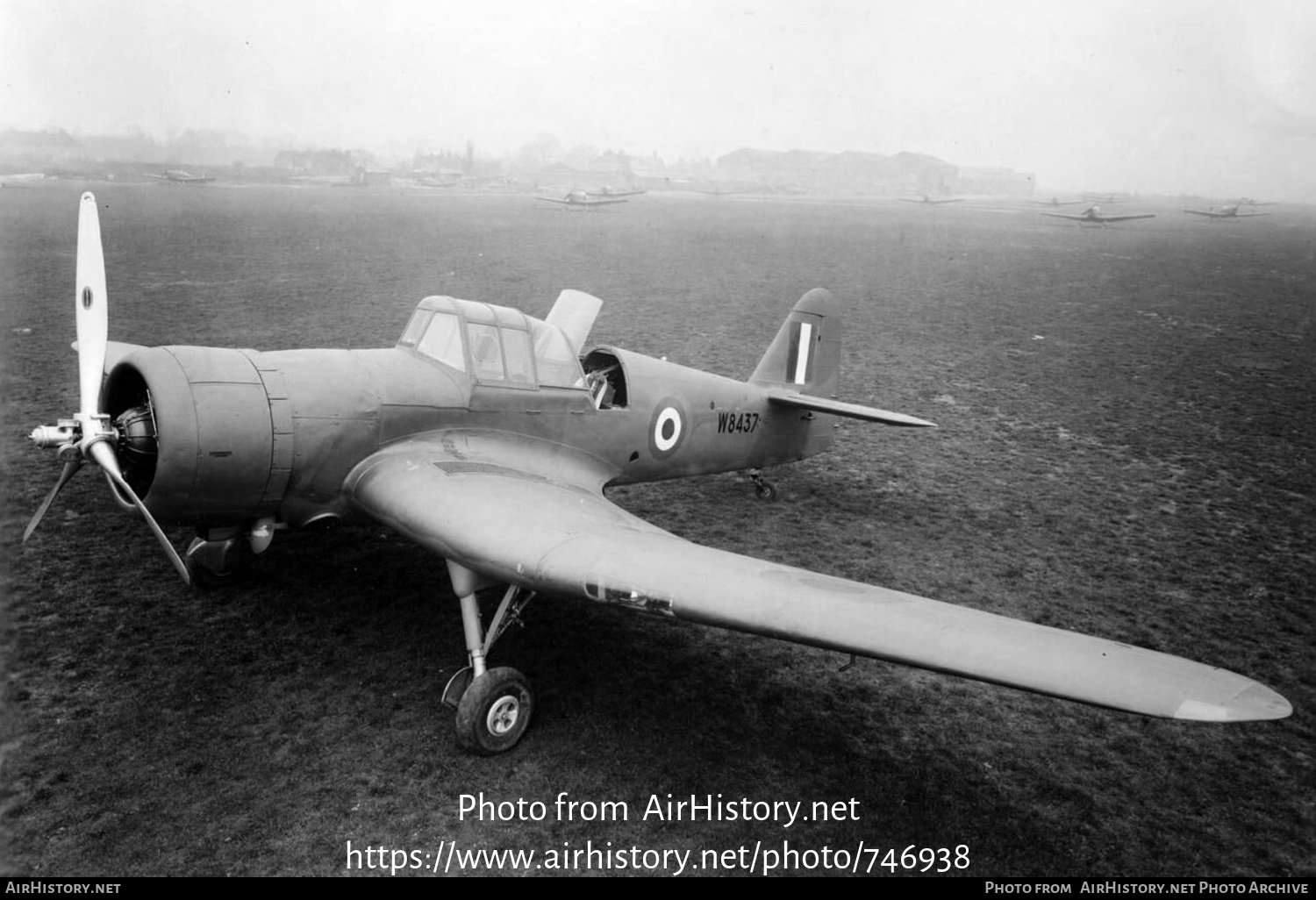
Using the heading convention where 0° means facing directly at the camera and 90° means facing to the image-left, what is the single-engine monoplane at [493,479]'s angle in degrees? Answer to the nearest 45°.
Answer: approximately 45°
